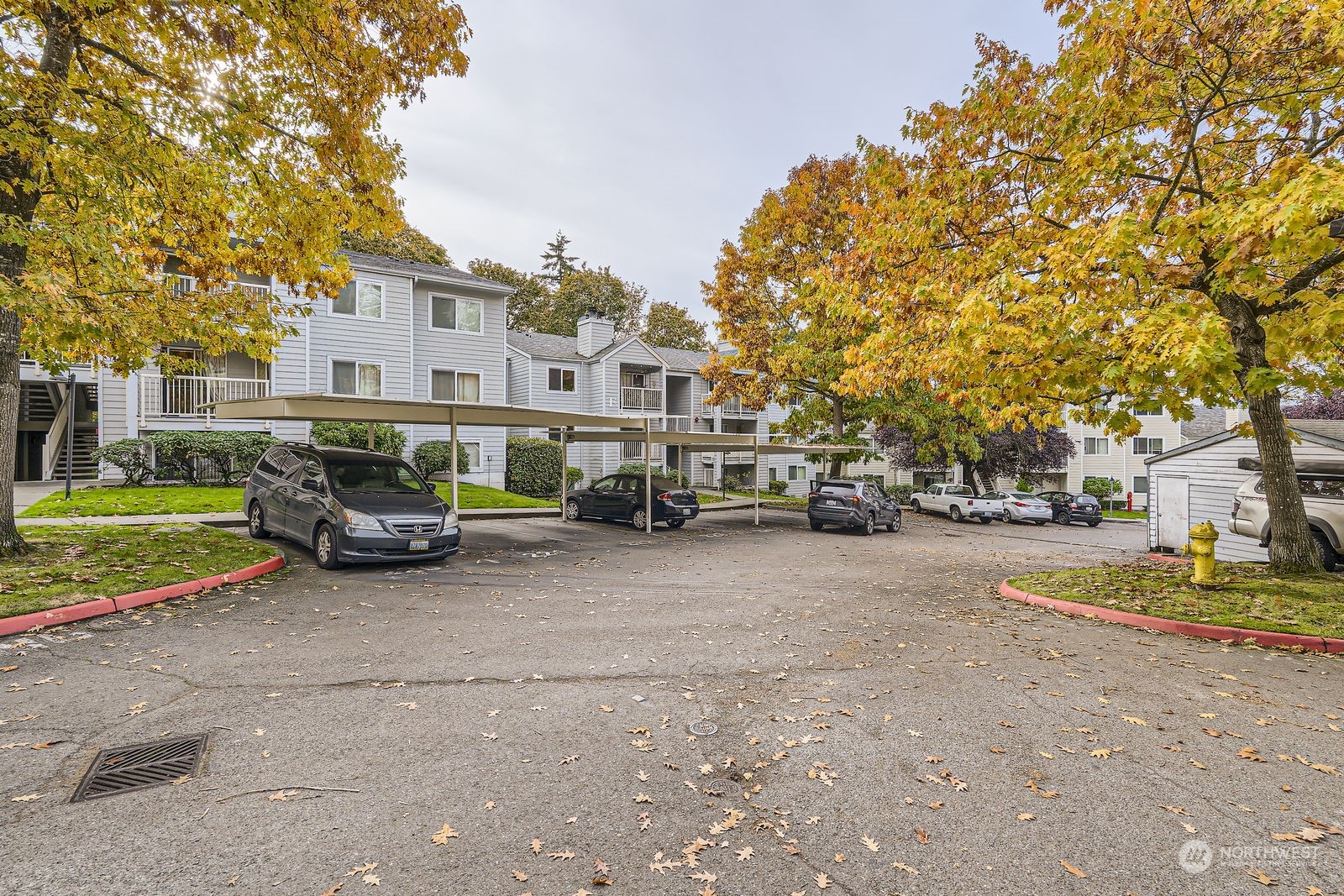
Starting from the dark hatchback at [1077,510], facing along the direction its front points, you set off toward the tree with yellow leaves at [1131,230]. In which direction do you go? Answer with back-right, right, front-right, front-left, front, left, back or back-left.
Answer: back-left

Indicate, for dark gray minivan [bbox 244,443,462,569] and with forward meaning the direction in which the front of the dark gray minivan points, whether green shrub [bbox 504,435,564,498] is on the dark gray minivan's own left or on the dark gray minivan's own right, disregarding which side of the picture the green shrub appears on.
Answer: on the dark gray minivan's own left

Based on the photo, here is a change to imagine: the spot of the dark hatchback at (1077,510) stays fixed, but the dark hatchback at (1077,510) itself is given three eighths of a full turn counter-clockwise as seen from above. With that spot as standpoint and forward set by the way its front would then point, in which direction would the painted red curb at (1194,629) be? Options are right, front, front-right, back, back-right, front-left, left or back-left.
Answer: front

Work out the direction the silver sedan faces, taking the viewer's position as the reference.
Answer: facing away from the viewer and to the left of the viewer

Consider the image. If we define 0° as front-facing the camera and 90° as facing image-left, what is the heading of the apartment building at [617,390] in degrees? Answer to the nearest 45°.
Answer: approximately 315°
